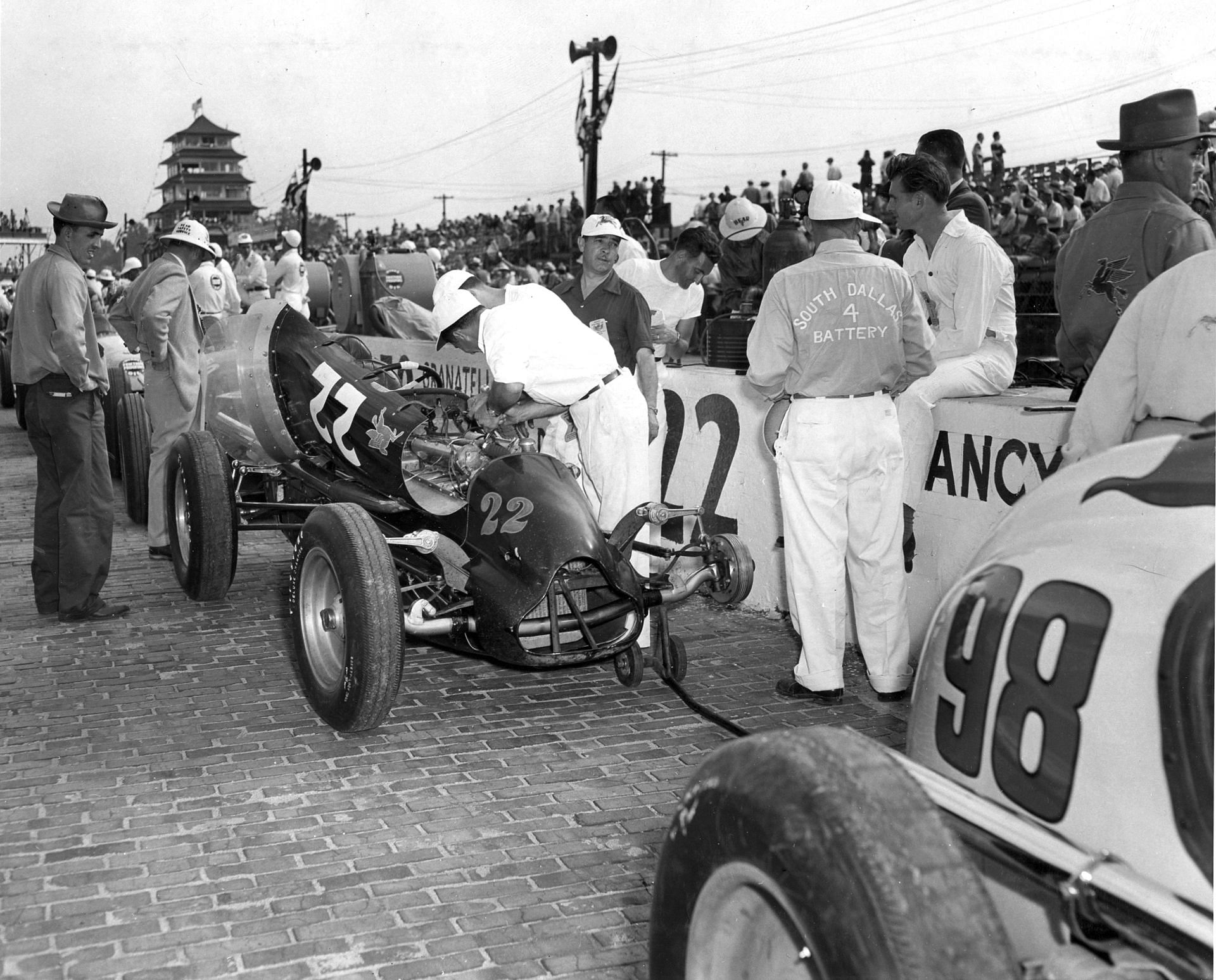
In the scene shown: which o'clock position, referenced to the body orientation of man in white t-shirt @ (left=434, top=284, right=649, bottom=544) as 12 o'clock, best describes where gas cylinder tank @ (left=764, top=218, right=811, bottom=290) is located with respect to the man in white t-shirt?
The gas cylinder tank is roughly at 4 o'clock from the man in white t-shirt.

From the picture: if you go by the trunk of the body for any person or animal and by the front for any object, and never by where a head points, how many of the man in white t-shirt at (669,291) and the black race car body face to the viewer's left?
0

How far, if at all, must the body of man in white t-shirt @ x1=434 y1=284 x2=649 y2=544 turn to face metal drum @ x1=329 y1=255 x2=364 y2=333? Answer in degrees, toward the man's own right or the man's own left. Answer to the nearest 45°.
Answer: approximately 90° to the man's own right

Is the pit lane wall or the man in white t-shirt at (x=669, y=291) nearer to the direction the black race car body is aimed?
the pit lane wall

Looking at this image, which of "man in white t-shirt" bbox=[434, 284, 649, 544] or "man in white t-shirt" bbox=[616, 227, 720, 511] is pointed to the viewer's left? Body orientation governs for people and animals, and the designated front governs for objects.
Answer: "man in white t-shirt" bbox=[434, 284, 649, 544]

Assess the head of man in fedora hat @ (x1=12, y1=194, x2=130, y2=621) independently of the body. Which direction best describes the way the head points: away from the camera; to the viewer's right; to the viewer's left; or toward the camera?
to the viewer's right

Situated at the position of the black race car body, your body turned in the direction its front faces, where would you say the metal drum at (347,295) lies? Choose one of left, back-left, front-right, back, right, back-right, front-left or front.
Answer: back-left

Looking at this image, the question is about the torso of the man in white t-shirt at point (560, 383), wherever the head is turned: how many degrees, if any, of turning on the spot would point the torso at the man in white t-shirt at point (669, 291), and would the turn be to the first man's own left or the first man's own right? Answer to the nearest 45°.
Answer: approximately 90° to the first man's own right

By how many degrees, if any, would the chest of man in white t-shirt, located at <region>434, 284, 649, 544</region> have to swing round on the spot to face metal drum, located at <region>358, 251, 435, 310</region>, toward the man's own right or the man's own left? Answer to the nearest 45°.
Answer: approximately 90° to the man's own right

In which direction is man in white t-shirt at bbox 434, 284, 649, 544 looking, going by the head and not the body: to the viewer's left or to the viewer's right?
to the viewer's left

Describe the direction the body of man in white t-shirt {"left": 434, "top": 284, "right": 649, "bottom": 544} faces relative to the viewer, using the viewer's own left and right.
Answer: facing to the left of the viewer

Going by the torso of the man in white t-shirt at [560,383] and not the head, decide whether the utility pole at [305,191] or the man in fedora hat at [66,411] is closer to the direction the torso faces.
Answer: the man in fedora hat

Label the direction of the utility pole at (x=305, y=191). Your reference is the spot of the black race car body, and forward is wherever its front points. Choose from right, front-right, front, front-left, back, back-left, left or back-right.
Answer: back-left
